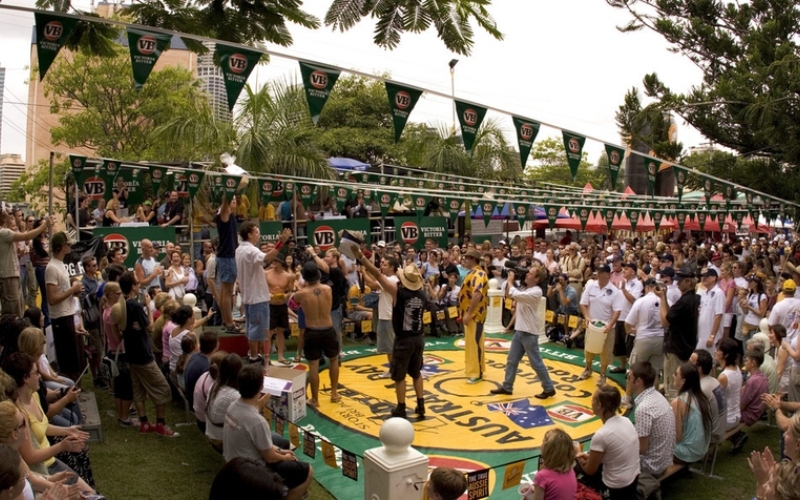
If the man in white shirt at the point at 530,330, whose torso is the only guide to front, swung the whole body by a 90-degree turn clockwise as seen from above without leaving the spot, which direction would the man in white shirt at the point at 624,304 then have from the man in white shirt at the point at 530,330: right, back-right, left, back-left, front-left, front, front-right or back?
front-right

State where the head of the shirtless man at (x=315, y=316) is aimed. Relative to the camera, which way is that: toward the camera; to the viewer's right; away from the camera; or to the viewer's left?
away from the camera

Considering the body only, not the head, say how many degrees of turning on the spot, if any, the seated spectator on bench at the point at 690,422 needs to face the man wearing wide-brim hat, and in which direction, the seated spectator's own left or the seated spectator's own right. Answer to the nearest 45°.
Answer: approximately 45° to the seated spectator's own left

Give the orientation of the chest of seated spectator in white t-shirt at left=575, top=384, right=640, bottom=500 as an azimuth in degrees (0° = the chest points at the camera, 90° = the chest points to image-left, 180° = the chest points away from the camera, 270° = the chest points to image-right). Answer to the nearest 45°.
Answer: approximately 135°

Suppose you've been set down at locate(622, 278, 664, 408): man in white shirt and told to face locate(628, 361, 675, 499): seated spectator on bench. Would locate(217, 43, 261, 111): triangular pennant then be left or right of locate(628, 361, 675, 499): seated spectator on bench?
right

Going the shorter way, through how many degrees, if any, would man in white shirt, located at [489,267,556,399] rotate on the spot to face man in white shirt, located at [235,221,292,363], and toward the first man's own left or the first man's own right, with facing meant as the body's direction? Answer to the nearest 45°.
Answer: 0° — they already face them

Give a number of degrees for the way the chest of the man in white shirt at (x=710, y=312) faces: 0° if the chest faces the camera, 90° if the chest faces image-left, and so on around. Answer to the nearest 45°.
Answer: approximately 45°

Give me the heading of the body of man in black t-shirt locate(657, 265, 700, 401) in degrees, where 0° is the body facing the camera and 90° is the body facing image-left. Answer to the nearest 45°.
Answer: approximately 90°

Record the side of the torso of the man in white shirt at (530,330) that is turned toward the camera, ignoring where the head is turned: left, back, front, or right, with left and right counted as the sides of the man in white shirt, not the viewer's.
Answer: left

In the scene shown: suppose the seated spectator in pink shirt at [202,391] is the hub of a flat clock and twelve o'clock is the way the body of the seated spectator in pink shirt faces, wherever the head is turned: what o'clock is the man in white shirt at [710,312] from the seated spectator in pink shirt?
The man in white shirt is roughly at 1 o'clock from the seated spectator in pink shirt.

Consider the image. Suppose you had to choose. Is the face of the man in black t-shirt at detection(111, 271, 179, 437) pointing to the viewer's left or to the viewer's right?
to the viewer's right

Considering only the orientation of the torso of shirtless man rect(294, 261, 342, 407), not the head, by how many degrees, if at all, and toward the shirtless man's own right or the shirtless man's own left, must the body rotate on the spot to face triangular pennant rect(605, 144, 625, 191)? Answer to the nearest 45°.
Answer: approximately 45° to the shirtless man's own right

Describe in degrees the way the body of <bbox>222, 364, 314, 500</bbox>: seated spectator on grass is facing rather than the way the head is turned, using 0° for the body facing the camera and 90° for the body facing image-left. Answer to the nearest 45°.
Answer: approximately 225°

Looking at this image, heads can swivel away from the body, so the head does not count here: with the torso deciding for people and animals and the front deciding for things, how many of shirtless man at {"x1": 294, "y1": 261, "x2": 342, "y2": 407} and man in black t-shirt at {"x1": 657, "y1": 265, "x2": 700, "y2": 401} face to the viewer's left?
1
